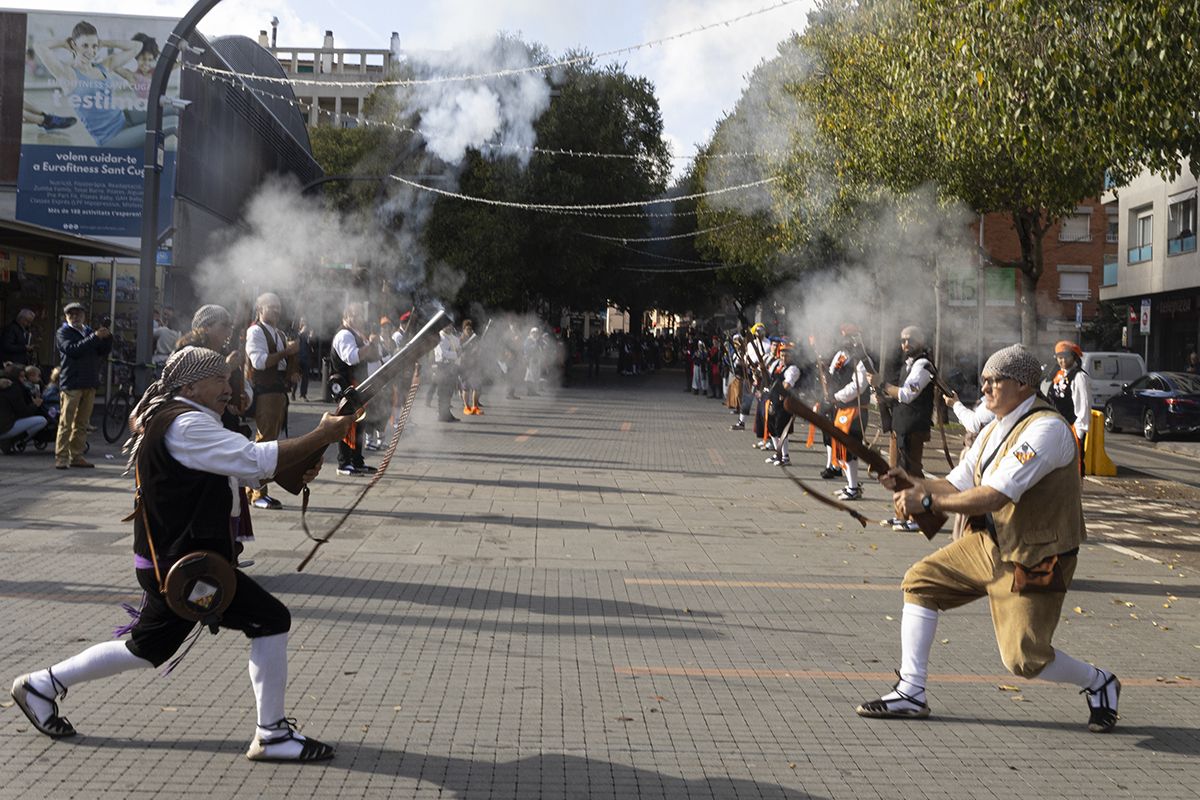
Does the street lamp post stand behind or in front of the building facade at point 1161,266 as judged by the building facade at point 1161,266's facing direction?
in front

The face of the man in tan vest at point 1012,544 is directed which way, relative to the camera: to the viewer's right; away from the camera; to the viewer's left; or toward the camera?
to the viewer's left

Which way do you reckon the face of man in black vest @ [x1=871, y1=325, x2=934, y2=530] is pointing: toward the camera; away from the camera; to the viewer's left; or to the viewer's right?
to the viewer's left

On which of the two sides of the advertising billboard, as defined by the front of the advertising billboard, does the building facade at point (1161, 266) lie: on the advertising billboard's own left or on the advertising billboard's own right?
on the advertising billboard's own left

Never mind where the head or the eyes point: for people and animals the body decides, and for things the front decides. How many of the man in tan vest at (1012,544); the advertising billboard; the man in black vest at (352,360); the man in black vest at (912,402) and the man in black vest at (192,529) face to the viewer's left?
2

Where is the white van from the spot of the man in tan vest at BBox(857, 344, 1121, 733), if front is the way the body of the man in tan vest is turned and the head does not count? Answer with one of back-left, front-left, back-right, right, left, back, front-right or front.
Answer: right

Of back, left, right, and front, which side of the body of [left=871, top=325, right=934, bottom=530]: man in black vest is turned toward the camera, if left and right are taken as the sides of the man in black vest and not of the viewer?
left

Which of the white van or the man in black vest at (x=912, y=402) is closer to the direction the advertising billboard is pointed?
the man in black vest

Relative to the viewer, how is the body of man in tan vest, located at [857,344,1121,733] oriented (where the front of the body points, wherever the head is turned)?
to the viewer's left

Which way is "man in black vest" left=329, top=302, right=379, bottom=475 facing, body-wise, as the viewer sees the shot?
to the viewer's right
